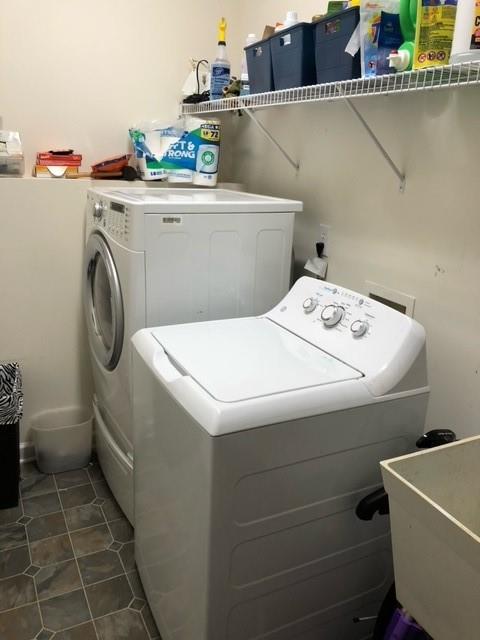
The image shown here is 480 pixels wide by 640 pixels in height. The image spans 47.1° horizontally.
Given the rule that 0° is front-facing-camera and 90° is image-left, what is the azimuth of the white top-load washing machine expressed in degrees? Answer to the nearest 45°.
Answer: approximately 45°

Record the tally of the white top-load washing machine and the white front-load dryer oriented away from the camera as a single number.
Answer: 0

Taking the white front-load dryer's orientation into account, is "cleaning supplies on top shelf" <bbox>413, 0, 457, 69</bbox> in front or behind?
behind

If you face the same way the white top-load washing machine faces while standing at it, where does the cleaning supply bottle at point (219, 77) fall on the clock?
The cleaning supply bottle is roughly at 4 o'clock from the white top-load washing machine.

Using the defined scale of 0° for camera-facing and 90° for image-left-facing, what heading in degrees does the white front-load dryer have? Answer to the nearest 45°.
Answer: approximately 90°
